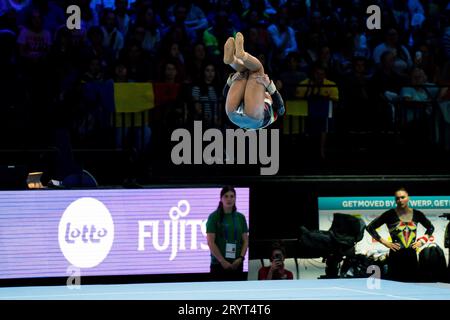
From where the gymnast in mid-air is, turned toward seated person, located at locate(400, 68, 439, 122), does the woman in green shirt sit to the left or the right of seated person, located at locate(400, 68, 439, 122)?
left

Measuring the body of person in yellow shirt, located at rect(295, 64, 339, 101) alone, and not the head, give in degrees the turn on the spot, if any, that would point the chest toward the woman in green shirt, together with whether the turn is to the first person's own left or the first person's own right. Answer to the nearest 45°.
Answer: approximately 45° to the first person's own right

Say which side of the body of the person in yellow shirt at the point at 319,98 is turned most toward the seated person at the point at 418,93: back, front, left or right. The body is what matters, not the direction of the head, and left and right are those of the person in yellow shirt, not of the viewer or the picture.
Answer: left

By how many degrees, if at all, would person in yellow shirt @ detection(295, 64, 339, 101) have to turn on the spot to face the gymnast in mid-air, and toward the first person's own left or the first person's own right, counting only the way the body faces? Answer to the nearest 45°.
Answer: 0° — they already face them

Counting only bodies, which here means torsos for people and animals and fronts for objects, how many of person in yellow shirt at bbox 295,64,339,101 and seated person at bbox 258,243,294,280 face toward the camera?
2

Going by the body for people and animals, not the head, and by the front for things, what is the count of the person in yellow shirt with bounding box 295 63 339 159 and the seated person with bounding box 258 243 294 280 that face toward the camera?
2
